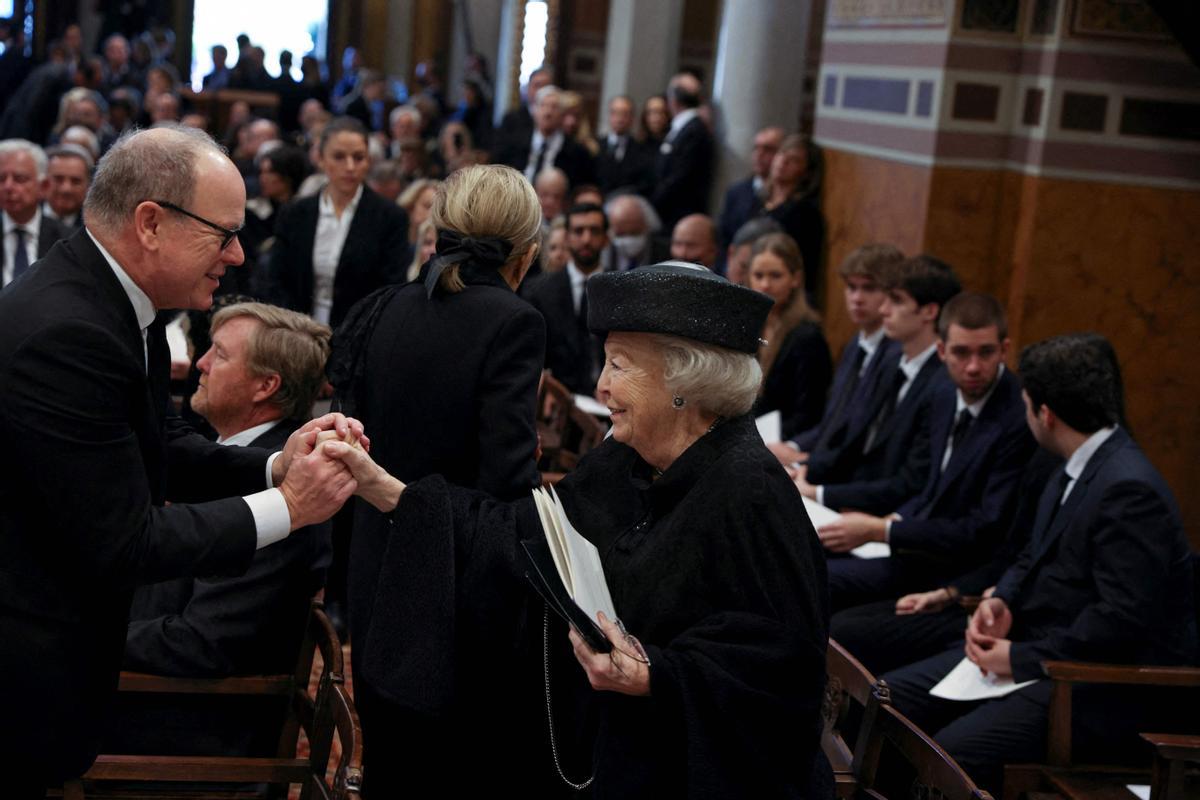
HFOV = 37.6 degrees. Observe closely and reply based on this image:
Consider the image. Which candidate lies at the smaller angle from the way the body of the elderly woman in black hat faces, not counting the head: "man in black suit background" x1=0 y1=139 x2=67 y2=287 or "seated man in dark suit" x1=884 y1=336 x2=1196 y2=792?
the man in black suit background

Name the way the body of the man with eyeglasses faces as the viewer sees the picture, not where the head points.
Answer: to the viewer's right

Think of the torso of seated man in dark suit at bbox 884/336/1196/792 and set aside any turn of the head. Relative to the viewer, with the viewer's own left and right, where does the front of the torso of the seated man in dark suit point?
facing to the left of the viewer

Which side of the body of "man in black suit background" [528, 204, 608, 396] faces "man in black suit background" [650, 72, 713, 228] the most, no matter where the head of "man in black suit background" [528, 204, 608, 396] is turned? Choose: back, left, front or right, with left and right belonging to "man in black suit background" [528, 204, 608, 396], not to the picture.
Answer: back

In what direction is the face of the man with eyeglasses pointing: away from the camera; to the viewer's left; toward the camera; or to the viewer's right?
to the viewer's right

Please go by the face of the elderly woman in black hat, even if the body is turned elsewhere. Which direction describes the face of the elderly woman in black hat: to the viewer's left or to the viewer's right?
to the viewer's left

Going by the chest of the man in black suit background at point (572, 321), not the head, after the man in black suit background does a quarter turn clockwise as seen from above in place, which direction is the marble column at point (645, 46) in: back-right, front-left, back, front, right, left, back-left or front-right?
right

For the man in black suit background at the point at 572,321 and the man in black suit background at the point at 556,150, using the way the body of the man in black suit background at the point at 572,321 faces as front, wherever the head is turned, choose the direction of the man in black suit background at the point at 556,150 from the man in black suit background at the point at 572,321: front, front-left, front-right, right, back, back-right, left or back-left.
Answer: back

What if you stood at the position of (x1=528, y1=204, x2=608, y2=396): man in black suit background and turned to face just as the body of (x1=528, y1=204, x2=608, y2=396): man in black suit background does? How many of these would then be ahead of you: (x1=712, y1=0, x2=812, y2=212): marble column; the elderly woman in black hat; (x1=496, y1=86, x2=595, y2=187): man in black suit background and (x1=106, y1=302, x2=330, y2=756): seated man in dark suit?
2

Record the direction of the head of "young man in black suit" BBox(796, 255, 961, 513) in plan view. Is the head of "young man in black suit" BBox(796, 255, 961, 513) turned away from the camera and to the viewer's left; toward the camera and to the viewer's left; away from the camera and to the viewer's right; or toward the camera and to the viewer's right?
toward the camera and to the viewer's left
